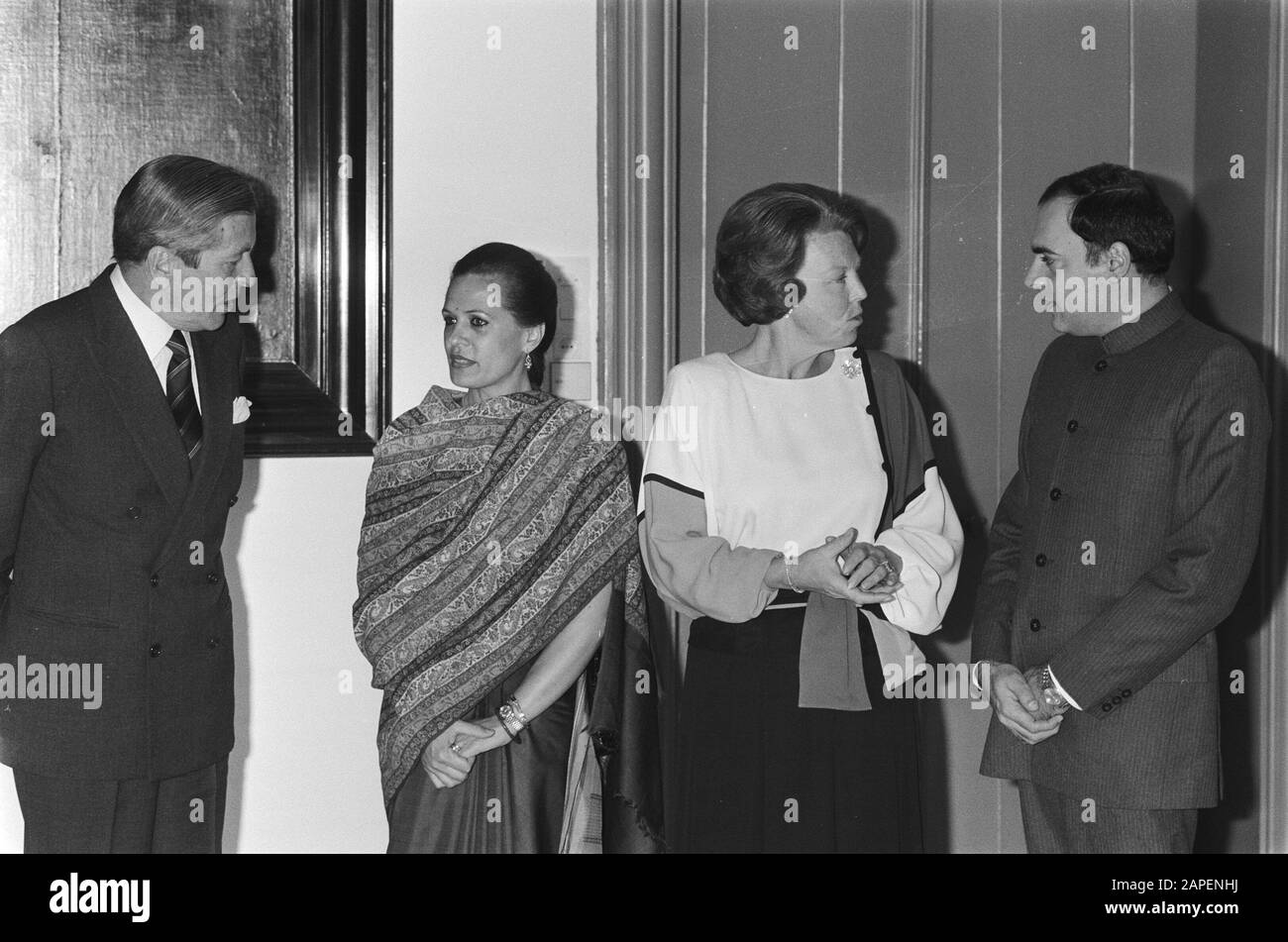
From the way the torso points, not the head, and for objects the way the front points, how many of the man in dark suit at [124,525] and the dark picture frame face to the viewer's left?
0

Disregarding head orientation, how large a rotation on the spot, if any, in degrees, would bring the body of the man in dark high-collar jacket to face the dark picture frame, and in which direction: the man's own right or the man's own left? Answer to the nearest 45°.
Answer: approximately 45° to the man's own right

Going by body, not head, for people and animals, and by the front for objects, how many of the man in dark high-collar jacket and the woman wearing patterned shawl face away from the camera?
0

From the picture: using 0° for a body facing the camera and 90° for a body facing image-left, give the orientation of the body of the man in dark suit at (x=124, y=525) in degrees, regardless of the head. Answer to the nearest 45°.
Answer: approximately 315°

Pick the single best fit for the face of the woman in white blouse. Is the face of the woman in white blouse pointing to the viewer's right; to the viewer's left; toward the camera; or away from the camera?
to the viewer's right

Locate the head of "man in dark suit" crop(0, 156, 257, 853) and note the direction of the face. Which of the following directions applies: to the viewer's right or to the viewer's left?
to the viewer's right

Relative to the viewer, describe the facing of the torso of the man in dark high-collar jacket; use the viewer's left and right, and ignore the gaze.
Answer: facing the viewer and to the left of the viewer

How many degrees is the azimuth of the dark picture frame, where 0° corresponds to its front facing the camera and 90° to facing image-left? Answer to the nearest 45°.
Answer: approximately 0°

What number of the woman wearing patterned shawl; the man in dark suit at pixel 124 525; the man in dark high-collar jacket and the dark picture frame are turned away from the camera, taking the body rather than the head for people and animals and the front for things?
0

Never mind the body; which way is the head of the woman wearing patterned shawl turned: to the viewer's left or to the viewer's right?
to the viewer's left

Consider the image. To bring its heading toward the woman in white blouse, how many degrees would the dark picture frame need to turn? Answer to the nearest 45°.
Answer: approximately 45° to its left

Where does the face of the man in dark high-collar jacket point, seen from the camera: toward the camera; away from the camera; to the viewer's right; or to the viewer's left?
to the viewer's left

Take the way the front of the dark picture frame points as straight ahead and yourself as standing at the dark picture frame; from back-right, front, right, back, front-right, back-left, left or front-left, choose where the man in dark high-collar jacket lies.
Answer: front-left
